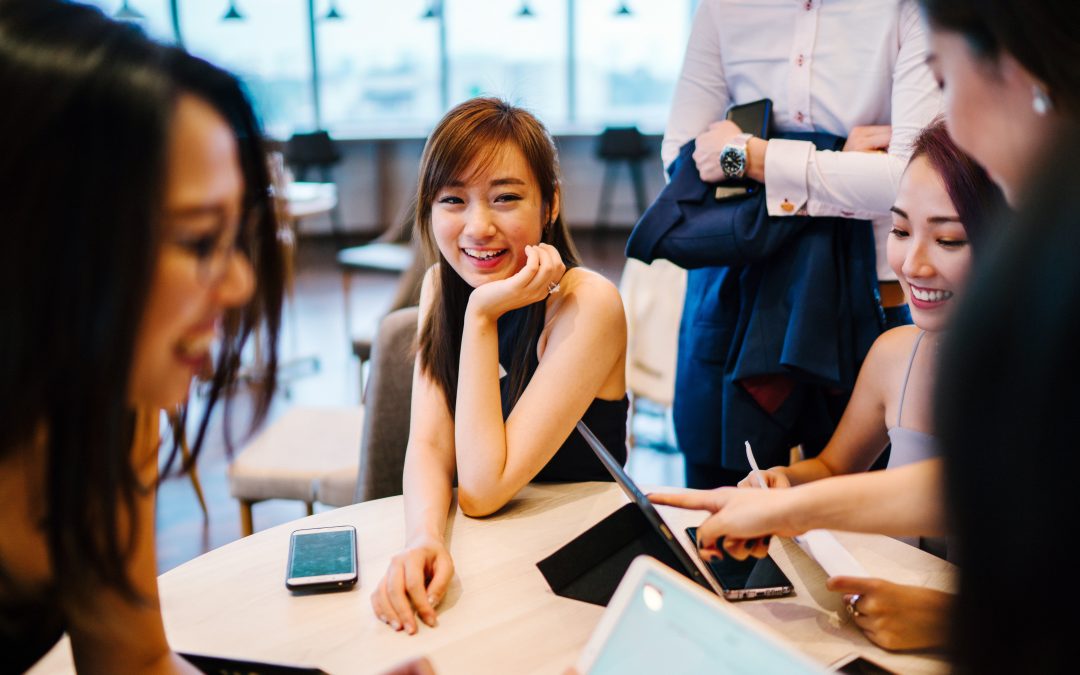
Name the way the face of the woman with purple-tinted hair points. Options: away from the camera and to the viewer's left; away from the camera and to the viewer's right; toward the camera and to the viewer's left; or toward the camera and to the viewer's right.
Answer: toward the camera and to the viewer's left

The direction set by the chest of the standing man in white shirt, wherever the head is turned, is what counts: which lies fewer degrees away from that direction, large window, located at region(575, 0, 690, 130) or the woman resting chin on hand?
the woman resting chin on hand

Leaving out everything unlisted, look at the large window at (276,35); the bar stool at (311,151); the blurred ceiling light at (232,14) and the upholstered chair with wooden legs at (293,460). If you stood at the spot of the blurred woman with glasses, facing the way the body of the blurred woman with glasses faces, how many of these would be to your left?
4

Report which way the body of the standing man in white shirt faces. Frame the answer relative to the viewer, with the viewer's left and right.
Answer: facing the viewer

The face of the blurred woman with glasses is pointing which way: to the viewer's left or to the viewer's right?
to the viewer's right

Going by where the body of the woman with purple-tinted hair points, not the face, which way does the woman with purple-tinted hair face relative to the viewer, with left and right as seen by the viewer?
facing the viewer and to the left of the viewer

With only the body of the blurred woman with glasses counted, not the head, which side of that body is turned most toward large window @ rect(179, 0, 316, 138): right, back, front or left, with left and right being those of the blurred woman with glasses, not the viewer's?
left

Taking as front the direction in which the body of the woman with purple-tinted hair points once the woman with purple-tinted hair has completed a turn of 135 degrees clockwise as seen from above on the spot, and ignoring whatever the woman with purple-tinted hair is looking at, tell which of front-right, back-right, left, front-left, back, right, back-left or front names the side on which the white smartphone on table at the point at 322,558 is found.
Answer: back-left

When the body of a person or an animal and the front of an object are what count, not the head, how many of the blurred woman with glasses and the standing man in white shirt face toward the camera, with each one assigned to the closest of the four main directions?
1

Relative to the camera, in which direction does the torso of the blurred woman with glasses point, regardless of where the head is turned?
to the viewer's right

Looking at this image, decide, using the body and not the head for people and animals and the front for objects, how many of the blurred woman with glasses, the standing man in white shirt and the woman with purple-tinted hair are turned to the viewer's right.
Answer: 1

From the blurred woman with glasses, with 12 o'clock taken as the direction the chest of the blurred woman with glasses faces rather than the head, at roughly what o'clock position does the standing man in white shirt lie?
The standing man in white shirt is roughly at 11 o'clock from the blurred woman with glasses.

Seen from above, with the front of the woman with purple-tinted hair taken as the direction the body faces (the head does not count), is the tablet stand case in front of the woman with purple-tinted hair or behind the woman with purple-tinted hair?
in front

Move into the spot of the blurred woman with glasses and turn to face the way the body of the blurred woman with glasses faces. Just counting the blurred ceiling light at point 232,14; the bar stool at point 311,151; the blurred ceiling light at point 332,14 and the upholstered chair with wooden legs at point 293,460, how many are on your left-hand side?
4

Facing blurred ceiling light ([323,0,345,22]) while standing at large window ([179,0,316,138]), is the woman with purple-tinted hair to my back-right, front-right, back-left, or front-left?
front-right

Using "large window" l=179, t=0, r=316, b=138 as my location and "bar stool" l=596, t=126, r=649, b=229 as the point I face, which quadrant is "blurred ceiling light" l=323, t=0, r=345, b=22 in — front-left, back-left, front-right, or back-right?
front-right
